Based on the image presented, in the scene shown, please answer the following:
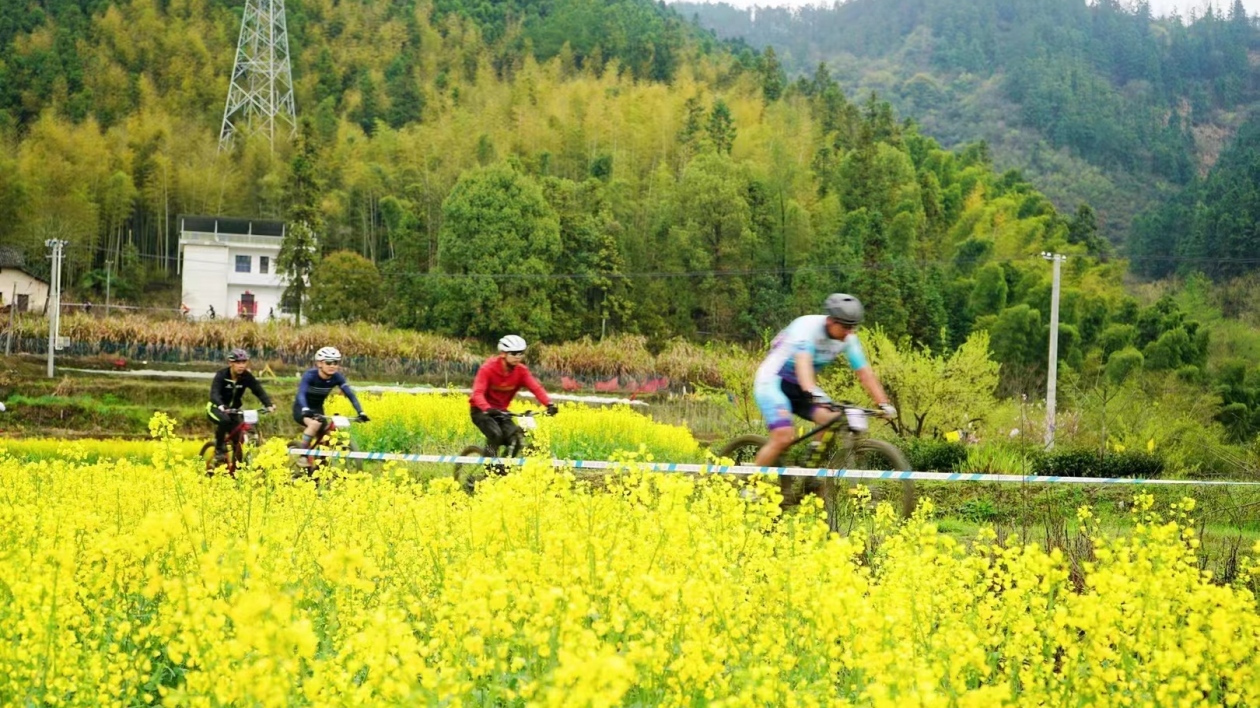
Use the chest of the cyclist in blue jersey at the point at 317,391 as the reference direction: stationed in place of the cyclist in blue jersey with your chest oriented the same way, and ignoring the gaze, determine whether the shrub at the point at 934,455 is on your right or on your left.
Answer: on your left

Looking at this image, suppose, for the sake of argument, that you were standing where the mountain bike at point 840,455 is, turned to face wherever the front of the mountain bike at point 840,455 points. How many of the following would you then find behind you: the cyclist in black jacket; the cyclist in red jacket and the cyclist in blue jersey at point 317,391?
3

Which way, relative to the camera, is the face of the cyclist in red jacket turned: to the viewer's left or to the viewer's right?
to the viewer's right

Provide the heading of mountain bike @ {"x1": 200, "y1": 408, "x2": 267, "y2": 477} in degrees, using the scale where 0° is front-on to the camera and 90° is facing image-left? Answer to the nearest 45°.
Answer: approximately 315°

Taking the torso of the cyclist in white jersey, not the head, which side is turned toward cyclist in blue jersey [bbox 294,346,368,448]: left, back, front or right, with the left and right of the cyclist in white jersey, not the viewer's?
back

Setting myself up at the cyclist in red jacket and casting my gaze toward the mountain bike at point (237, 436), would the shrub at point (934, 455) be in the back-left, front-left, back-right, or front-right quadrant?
back-right

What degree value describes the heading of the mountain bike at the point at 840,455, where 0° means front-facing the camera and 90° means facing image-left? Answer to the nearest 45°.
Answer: approximately 315°

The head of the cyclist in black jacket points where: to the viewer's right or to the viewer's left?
to the viewer's right

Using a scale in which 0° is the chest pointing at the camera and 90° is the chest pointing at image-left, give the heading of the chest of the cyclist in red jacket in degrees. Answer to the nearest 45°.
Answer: approximately 315°

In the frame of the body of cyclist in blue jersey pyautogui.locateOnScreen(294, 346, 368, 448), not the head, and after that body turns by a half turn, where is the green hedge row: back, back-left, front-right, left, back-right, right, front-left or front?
back-right

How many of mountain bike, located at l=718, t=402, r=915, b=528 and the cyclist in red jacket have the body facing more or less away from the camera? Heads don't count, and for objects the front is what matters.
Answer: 0

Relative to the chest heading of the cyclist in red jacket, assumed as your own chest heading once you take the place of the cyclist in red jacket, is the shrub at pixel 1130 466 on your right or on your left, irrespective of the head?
on your left

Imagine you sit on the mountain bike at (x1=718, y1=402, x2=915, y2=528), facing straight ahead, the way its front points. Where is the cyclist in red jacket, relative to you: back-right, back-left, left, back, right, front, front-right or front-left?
back
